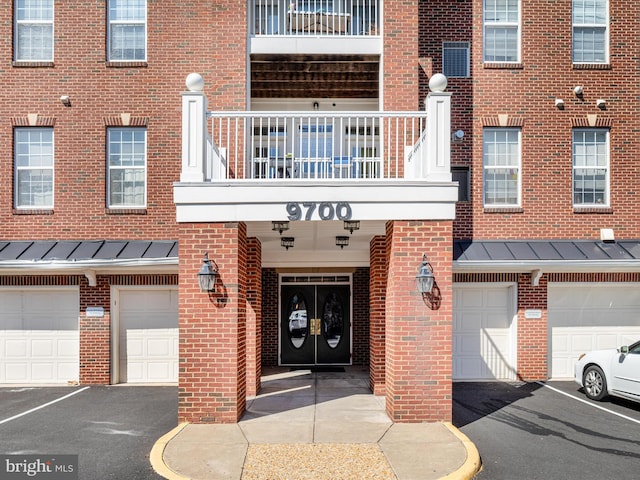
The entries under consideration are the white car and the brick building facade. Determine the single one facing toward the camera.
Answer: the brick building facade

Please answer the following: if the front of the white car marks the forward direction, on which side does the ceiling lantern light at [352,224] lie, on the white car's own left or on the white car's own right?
on the white car's own left

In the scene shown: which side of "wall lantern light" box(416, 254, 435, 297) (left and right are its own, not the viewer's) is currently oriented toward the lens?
front

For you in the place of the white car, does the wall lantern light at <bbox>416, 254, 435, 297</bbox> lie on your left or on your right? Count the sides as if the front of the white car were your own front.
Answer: on your left

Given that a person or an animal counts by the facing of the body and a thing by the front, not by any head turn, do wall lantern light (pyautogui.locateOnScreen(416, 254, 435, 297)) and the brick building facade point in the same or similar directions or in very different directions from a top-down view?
same or similar directions

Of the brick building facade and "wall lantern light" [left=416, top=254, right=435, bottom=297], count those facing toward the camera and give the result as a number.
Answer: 2

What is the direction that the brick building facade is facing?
toward the camera

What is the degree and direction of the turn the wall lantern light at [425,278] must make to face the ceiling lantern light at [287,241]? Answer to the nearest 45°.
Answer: approximately 135° to its right

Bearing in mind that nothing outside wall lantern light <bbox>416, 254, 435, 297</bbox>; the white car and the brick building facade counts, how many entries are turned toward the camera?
2

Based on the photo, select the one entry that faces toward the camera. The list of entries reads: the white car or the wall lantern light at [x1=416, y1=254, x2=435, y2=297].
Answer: the wall lantern light

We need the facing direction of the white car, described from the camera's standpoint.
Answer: facing away from the viewer and to the left of the viewer
